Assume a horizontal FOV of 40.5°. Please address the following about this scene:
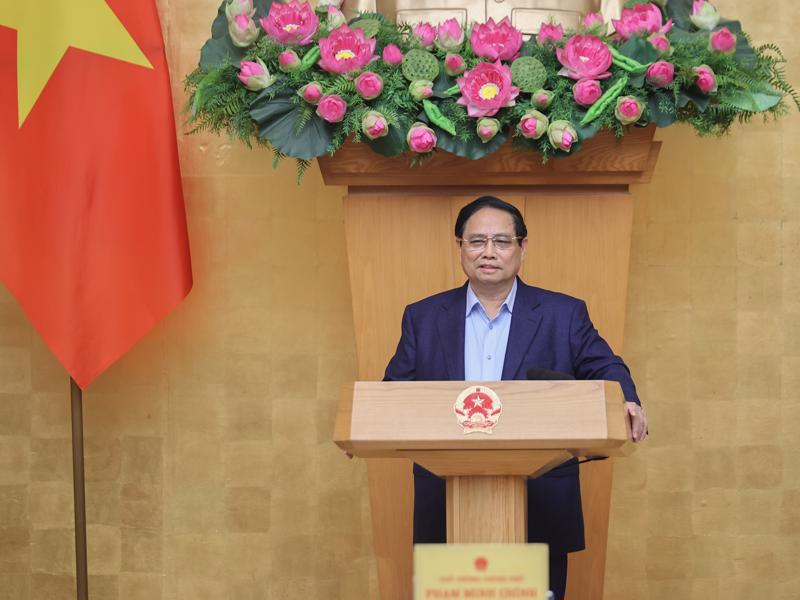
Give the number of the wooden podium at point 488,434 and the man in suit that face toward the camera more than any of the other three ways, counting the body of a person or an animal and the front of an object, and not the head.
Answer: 2

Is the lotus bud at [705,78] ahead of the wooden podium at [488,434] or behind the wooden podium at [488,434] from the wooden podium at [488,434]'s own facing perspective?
behind

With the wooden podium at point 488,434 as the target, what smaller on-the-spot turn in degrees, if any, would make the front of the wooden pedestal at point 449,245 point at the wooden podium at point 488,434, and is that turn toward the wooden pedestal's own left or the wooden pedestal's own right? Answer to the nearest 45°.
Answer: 0° — it already faces it

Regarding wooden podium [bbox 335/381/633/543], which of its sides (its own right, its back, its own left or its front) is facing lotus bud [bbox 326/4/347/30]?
back

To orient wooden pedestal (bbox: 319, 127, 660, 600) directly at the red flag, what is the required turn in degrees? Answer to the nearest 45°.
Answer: approximately 90° to its right

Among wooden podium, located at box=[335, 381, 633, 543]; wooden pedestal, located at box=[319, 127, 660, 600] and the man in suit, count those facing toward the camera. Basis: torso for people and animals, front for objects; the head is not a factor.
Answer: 3

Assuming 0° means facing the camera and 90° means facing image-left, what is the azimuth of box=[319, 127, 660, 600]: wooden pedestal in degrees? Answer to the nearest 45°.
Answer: approximately 0°
